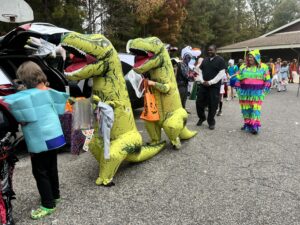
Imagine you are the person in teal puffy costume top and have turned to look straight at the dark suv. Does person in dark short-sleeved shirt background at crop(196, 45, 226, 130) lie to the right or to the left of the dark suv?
right

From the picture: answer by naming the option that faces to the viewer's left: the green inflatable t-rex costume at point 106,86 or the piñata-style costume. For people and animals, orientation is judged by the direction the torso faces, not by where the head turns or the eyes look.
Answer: the green inflatable t-rex costume

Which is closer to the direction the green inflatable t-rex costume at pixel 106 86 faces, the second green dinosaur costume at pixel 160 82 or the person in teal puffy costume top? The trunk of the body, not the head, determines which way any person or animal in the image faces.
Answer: the person in teal puffy costume top

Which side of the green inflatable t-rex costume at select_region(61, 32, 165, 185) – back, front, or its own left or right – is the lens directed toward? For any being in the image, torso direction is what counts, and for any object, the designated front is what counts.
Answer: left

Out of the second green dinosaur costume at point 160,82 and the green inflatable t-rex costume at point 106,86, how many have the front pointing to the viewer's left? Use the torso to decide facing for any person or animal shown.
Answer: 2

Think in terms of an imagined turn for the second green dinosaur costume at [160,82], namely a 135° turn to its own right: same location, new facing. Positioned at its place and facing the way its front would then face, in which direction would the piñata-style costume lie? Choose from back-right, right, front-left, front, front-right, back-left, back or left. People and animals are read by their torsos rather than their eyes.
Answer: front

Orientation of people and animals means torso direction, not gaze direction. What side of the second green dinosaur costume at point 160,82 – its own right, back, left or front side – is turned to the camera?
left

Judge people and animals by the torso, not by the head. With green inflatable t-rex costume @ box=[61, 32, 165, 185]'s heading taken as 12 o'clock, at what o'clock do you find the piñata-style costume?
The piñata-style costume is roughly at 5 o'clock from the green inflatable t-rex costume.

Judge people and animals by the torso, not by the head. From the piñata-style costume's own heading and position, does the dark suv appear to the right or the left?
on its right

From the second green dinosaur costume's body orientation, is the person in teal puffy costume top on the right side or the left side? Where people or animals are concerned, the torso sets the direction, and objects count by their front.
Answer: on its left

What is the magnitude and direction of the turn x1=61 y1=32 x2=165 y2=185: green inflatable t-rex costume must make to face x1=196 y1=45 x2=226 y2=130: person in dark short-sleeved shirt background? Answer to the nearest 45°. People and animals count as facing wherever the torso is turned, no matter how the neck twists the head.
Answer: approximately 135° to its right
